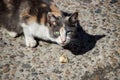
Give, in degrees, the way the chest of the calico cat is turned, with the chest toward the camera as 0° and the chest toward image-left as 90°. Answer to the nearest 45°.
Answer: approximately 315°
